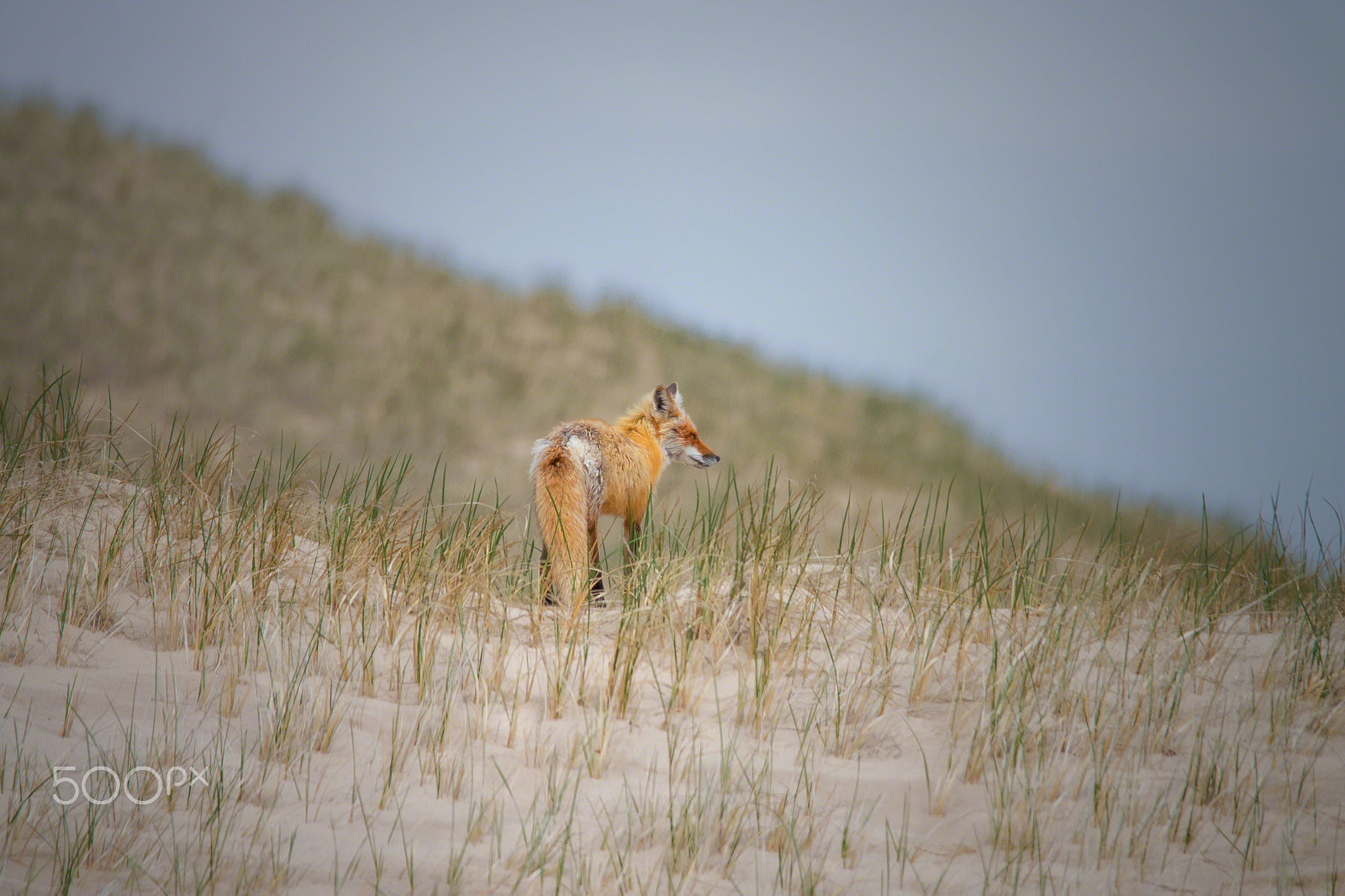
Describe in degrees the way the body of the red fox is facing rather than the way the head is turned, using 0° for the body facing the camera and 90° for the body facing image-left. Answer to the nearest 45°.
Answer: approximately 225°
